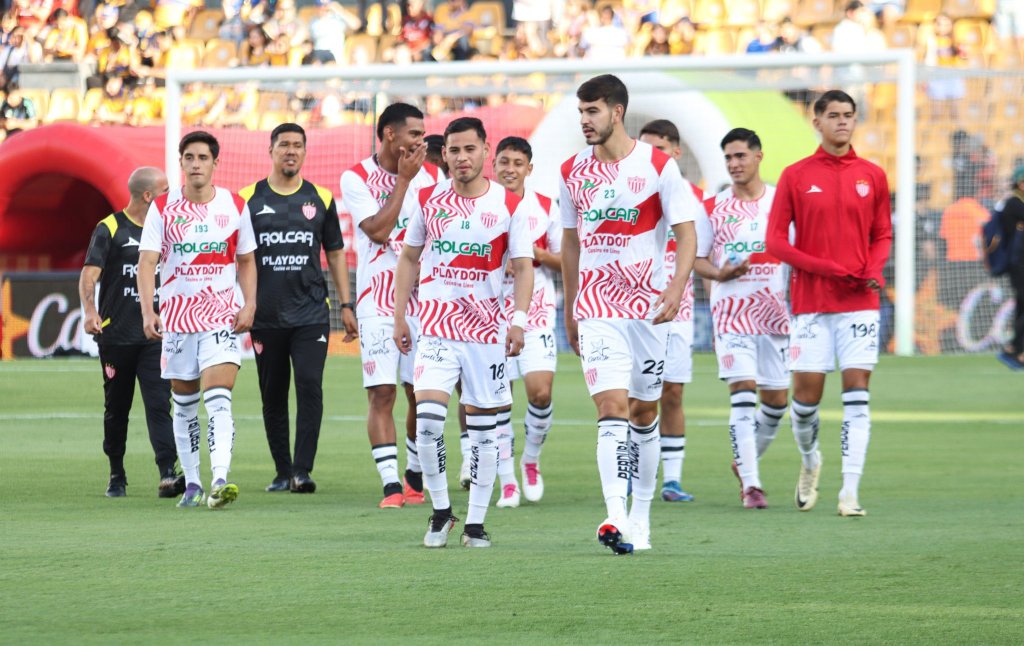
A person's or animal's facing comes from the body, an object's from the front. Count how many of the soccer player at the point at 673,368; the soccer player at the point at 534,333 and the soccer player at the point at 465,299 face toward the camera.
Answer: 3

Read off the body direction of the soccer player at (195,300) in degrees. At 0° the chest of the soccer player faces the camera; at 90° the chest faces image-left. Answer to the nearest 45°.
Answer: approximately 0°

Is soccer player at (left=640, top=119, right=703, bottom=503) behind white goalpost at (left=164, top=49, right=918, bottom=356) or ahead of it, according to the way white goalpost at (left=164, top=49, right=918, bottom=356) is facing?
ahead

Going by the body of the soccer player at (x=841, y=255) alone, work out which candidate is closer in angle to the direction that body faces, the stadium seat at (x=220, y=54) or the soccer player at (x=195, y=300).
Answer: the soccer player

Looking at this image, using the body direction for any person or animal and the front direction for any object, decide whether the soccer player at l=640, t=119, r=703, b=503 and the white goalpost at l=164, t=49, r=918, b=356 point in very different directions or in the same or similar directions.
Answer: same or similar directions

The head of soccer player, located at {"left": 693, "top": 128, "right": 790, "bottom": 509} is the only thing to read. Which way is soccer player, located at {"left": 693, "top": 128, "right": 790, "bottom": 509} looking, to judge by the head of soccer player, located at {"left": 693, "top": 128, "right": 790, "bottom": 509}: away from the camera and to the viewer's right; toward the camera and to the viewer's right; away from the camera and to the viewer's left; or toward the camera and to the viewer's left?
toward the camera and to the viewer's left

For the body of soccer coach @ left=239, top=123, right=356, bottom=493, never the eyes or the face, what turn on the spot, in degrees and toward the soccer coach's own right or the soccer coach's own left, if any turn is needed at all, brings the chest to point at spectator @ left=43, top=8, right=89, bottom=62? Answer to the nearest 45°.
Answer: approximately 180°

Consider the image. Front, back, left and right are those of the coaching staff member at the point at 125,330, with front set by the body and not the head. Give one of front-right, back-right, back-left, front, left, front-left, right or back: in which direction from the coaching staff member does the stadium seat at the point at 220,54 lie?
back-left

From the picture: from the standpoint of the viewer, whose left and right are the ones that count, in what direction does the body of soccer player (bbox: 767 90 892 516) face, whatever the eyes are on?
facing the viewer

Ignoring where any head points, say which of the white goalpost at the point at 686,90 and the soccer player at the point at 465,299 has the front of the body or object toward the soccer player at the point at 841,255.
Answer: the white goalpost

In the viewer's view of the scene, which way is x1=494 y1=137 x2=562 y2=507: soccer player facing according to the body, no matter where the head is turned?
toward the camera

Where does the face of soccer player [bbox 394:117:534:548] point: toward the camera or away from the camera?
toward the camera

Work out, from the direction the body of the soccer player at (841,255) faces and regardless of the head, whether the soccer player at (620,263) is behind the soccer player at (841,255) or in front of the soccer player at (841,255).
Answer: in front

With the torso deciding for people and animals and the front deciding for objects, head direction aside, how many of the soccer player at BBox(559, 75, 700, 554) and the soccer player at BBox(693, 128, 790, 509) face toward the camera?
2

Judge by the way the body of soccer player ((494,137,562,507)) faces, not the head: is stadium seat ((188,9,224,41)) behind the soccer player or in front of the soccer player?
behind

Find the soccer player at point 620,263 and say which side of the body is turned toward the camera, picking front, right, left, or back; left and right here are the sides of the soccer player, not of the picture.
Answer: front

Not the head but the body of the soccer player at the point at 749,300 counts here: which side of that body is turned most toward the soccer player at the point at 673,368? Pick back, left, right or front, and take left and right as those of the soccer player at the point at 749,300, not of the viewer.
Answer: right

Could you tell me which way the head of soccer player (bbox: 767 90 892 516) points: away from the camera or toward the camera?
toward the camera
